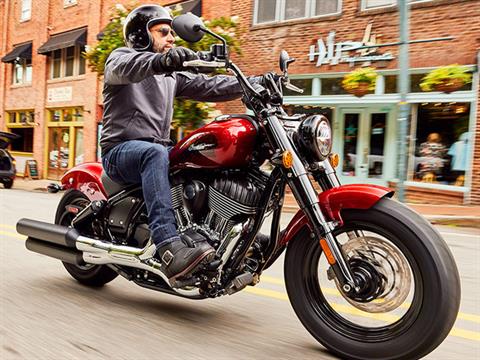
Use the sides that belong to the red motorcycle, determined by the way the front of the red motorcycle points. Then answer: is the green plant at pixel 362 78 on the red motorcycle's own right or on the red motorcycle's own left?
on the red motorcycle's own left

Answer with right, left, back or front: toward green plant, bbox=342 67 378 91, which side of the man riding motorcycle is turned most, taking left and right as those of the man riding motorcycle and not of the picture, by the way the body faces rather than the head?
left

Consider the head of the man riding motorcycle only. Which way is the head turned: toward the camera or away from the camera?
toward the camera

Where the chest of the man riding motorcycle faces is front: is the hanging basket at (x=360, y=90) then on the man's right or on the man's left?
on the man's left

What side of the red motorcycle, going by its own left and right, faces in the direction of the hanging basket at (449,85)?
left

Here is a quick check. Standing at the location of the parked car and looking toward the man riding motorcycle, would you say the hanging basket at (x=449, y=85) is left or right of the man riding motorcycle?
left

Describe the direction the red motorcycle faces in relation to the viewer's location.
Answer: facing the viewer and to the right of the viewer

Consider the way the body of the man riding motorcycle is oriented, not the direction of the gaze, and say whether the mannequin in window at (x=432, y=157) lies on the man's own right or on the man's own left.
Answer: on the man's own left

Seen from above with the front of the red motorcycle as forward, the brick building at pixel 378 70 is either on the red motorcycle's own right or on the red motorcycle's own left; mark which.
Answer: on the red motorcycle's own left
